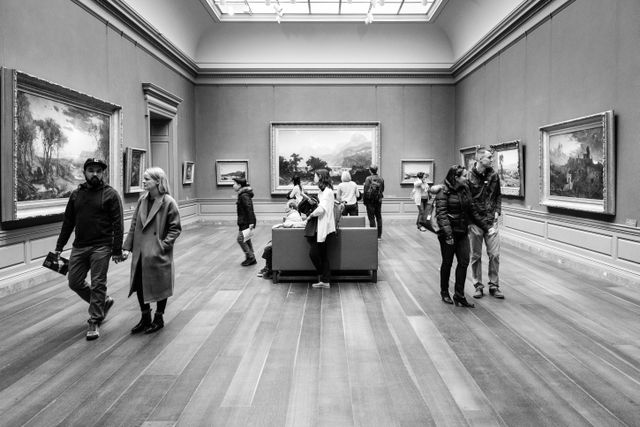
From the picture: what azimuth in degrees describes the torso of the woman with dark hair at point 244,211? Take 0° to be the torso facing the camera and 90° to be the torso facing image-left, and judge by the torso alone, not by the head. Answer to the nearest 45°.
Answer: approximately 90°

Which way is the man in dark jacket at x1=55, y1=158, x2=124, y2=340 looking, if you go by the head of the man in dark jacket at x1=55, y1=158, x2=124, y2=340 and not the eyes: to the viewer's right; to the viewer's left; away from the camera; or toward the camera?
toward the camera

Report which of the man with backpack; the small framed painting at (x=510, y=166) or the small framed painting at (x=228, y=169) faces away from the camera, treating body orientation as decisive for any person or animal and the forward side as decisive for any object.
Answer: the man with backpack

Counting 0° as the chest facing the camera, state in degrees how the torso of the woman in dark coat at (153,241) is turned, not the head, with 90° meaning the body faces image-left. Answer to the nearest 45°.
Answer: approximately 45°

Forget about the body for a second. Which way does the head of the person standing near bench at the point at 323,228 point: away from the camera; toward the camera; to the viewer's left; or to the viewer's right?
to the viewer's left

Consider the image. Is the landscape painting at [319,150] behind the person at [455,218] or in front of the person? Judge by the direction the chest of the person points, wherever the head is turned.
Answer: behind

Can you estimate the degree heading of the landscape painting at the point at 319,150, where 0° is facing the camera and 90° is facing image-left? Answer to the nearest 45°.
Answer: approximately 0°

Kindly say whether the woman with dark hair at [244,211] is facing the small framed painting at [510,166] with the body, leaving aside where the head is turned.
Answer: no

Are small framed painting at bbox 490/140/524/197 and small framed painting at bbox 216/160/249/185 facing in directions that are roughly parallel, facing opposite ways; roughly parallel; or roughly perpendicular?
roughly perpendicular

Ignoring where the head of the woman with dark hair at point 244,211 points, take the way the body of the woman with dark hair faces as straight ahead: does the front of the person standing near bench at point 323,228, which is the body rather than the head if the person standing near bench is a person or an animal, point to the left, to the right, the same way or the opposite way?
the same way

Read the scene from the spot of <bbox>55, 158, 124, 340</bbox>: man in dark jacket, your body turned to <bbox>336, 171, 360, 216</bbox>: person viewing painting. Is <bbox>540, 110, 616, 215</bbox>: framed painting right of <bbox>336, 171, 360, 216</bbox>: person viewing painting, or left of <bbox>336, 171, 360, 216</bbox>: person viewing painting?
right

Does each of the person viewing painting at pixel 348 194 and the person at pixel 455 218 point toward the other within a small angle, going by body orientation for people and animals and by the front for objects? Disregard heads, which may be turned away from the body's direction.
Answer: no

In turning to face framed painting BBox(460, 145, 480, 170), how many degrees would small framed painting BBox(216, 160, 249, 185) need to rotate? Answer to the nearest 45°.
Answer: approximately 45° to its left

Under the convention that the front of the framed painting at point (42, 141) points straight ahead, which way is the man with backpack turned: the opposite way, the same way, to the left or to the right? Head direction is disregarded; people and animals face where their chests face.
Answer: to the left

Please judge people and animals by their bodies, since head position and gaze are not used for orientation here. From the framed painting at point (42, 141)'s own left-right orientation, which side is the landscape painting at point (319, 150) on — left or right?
on its left
